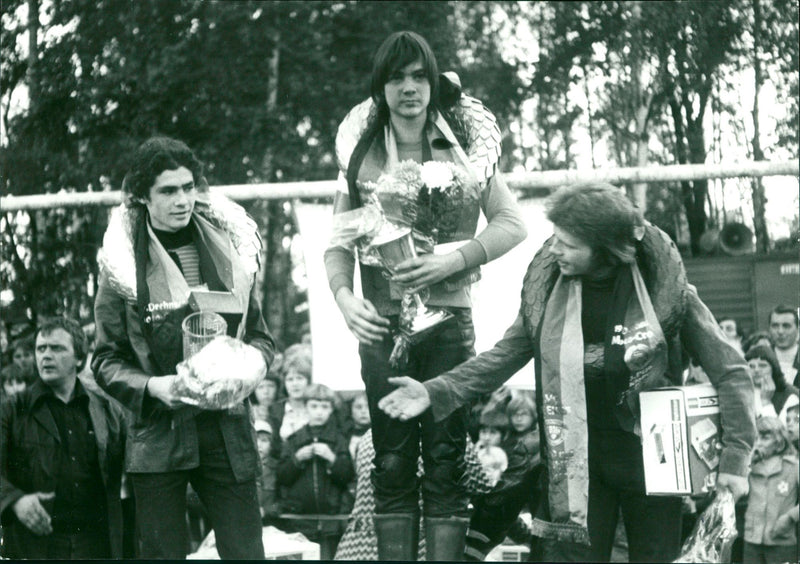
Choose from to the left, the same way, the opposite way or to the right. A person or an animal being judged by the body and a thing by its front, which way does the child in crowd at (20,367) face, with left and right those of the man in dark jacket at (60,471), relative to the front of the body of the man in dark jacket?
the same way

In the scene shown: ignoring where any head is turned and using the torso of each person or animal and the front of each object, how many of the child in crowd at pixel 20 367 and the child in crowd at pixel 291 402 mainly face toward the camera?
2

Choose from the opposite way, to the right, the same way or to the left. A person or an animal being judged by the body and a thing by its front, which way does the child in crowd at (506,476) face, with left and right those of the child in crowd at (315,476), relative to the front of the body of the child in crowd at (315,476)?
the same way

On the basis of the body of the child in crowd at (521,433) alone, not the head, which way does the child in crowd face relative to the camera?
toward the camera

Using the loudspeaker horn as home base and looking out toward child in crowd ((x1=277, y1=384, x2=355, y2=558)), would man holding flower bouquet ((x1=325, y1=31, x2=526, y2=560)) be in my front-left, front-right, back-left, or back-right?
front-left

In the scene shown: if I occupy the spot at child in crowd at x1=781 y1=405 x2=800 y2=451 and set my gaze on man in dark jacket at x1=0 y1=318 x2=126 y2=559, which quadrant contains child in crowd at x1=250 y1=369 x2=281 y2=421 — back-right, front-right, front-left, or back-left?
front-right

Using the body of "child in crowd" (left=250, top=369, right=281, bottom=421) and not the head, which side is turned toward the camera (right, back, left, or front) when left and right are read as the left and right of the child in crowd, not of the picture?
front

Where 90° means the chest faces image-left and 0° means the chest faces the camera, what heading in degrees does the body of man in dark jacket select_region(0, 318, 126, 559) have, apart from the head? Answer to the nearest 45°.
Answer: approximately 0°

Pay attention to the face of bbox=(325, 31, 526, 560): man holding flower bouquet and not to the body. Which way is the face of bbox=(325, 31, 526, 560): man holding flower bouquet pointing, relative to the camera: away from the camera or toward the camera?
toward the camera

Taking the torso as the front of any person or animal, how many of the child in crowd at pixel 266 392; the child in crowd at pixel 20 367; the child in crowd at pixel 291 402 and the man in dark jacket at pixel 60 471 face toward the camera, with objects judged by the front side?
4

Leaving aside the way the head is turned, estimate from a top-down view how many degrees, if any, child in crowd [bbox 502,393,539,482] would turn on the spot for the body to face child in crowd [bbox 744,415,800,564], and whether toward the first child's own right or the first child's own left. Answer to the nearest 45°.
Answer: approximately 45° to the first child's own left

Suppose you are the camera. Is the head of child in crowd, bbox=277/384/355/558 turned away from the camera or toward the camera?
toward the camera

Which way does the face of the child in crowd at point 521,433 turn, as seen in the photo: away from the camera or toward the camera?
toward the camera

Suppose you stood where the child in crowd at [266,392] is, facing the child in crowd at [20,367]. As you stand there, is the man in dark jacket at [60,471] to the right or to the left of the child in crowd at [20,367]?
left

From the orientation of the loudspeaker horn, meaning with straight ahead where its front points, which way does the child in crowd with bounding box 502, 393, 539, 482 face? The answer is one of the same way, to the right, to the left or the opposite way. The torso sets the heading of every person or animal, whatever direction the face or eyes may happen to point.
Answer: the same way
